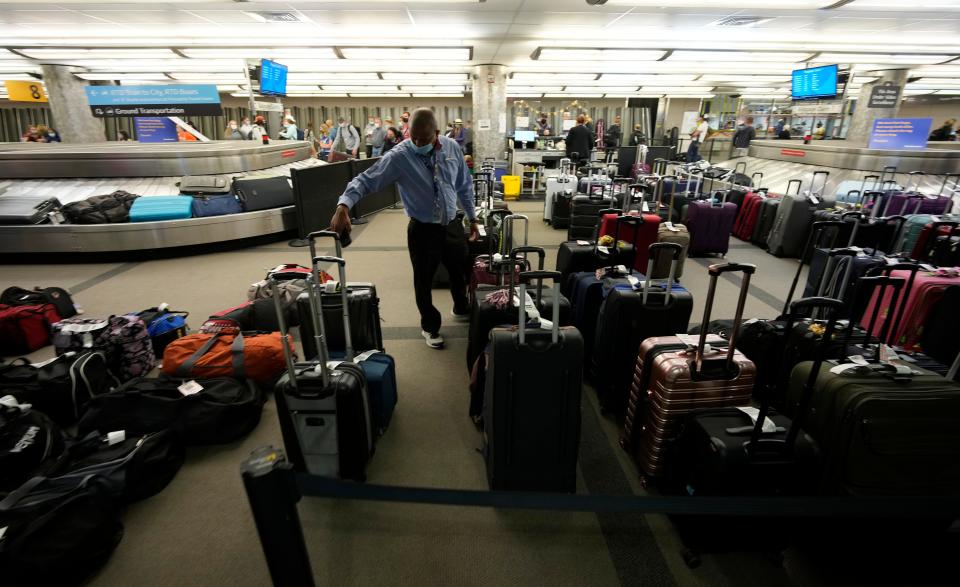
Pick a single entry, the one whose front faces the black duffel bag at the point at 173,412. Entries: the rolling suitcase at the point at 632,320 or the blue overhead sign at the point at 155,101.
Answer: the blue overhead sign

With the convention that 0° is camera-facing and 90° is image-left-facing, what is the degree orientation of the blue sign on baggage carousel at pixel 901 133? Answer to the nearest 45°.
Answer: approximately 0°

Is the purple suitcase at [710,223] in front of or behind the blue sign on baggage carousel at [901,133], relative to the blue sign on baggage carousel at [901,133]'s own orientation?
in front

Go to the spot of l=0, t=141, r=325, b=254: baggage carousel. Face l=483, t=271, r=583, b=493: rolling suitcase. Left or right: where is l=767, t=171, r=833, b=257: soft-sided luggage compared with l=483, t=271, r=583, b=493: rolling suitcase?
left

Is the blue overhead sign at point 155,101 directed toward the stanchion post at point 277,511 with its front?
yes

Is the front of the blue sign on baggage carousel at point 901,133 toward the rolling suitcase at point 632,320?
yes
